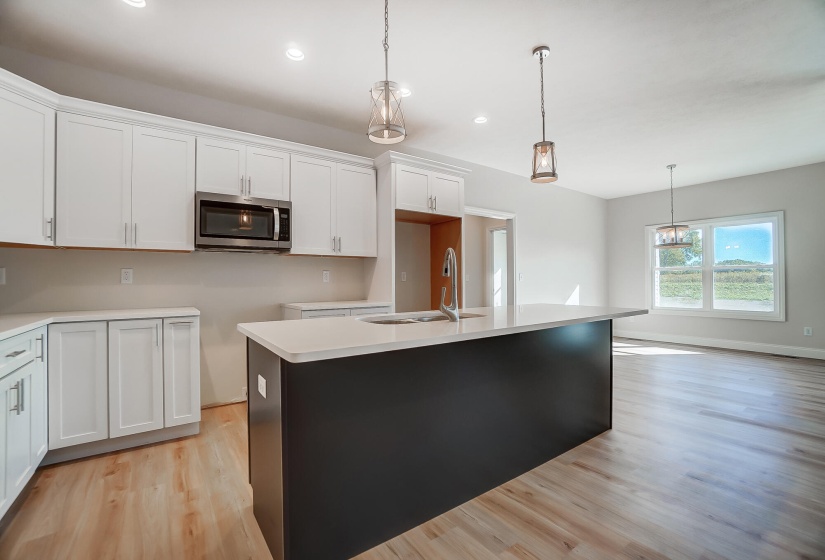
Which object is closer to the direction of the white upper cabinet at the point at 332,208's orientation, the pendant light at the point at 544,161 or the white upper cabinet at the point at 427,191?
the pendant light

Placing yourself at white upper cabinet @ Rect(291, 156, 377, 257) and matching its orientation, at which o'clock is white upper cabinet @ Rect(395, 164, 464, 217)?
white upper cabinet @ Rect(395, 164, 464, 217) is roughly at 10 o'clock from white upper cabinet @ Rect(291, 156, 377, 257).

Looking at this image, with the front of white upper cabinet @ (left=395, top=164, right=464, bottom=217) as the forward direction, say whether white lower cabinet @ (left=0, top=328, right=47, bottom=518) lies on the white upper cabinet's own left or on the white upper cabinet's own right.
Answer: on the white upper cabinet's own right

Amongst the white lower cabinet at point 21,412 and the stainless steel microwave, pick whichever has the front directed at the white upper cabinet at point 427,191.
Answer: the white lower cabinet

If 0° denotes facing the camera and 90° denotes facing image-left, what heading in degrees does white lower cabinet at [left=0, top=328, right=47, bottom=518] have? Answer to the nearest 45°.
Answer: approximately 270°

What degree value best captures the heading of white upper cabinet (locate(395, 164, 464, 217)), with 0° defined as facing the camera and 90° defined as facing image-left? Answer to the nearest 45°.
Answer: approximately 315°

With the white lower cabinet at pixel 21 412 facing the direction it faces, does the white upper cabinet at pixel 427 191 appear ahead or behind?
ahead

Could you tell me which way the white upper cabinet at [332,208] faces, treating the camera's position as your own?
facing the viewer and to the right of the viewer

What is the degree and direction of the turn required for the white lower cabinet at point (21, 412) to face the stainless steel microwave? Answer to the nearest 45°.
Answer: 0° — it already faces it

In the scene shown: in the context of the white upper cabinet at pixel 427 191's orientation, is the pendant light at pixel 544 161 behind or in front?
in front

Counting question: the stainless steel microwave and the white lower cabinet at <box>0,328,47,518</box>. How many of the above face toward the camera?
1

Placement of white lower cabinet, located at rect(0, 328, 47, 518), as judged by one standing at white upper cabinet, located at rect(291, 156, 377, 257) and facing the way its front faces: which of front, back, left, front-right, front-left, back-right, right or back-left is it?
right

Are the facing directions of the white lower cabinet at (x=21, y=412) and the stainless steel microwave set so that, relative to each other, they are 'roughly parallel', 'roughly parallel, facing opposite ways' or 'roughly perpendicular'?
roughly perpendicular

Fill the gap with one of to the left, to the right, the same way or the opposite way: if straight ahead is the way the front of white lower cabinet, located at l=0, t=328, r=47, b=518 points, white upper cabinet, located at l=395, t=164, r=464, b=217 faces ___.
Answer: to the right
